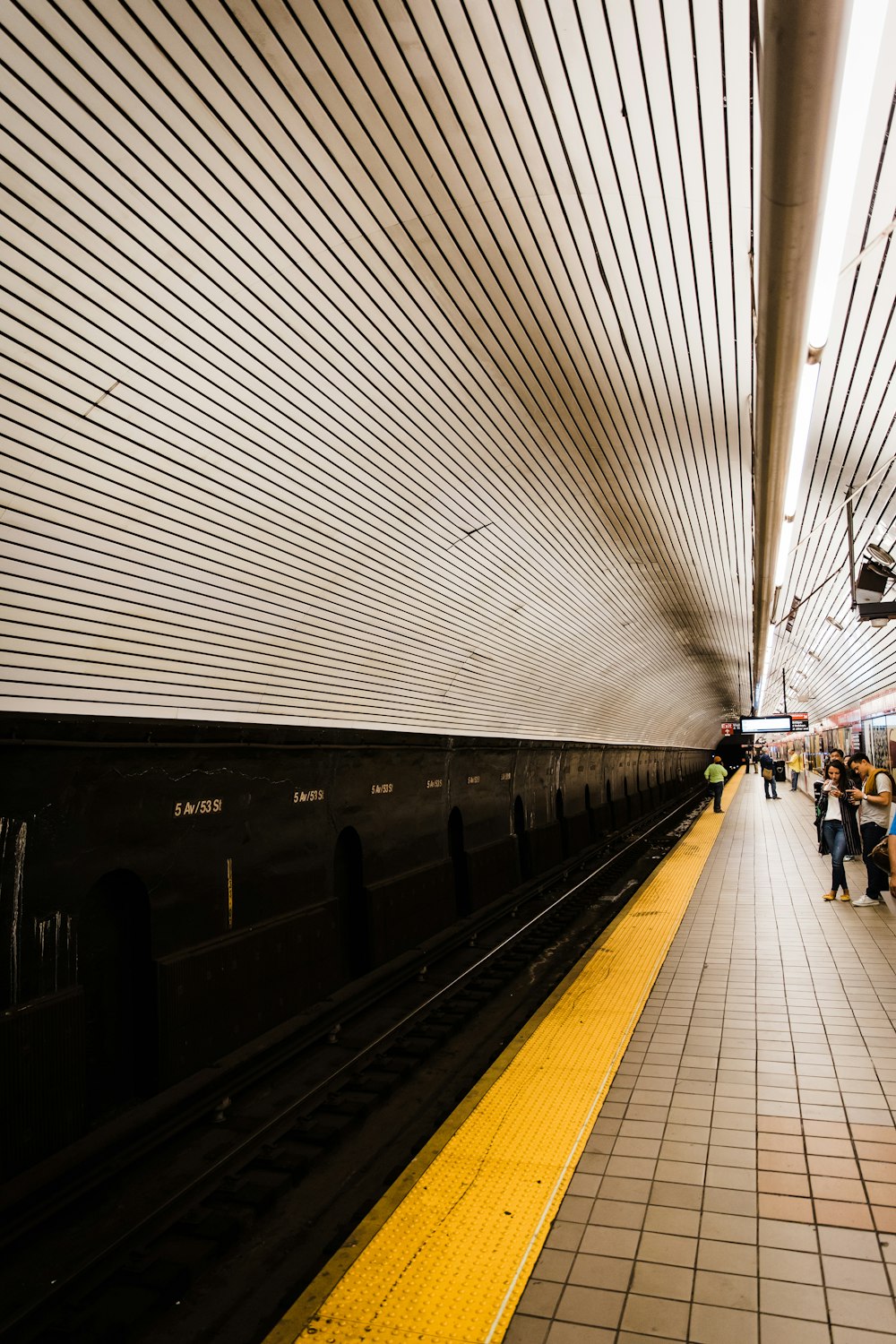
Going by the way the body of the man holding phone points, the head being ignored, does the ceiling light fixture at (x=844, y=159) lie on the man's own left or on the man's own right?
on the man's own left

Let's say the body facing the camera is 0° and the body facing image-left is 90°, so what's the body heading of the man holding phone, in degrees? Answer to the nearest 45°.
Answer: approximately 90°

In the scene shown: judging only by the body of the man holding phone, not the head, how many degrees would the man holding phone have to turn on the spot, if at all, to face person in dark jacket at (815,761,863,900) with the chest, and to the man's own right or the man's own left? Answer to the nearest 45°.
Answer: approximately 45° to the man's own right

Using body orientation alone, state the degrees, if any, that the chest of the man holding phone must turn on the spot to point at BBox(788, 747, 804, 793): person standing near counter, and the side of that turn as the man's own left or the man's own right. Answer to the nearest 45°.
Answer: approximately 90° to the man's own right
